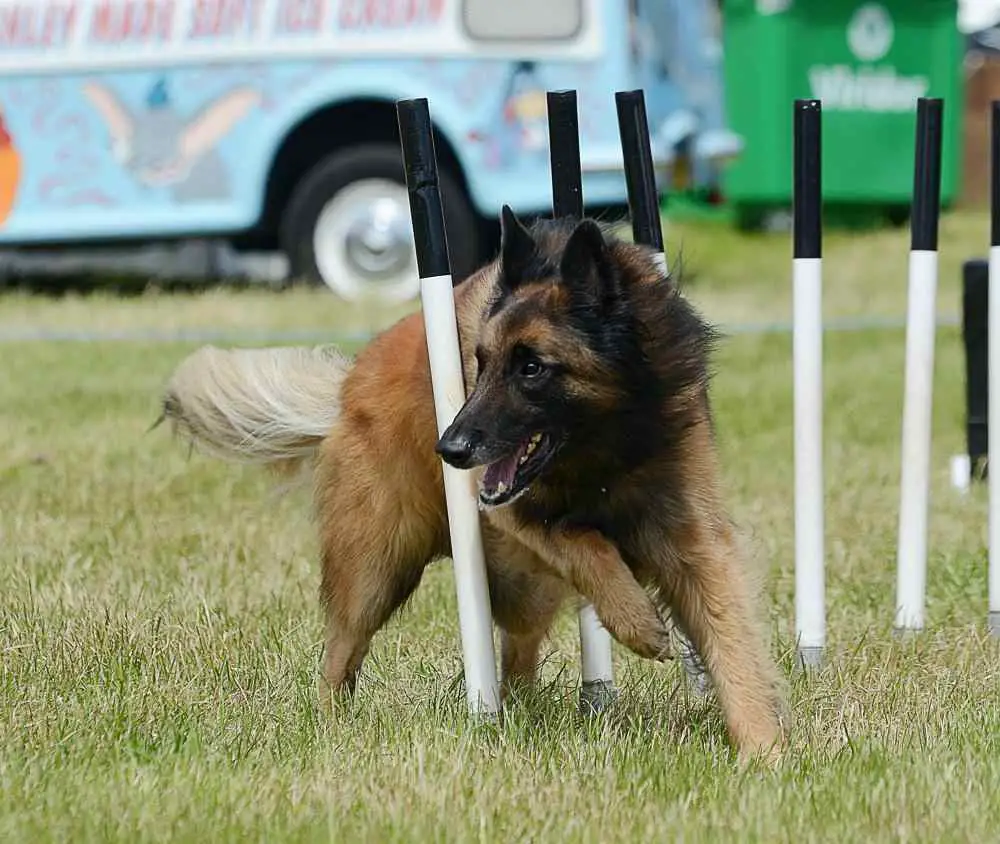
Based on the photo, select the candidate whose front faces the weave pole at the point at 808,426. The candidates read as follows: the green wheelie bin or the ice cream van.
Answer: the green wheelie bin

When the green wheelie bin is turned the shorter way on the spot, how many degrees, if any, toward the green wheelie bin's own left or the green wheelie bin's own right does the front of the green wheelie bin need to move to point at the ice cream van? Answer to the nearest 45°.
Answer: approximately 45° to the green wheelie bin's own right

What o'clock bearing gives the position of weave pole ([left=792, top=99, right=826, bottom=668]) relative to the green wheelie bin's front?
The weave pole is roughly at 12 o'clock from the green wheelie bin.

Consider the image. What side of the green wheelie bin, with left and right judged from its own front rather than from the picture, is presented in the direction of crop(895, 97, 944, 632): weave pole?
front

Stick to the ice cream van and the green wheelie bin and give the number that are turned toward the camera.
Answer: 1

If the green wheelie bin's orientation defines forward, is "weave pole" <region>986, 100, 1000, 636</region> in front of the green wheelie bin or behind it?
in front

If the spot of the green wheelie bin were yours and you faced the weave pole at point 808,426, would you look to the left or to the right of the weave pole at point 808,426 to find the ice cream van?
right

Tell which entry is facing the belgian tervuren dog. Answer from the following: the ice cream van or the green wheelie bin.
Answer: the green wheelie bin

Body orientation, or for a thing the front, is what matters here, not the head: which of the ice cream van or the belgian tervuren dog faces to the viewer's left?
the ice cream van

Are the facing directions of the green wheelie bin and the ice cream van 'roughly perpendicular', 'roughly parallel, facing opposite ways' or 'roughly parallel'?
roughly perpendicular

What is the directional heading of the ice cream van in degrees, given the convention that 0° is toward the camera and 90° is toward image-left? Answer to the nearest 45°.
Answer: approximately 90°

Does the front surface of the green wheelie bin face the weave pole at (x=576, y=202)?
yes
